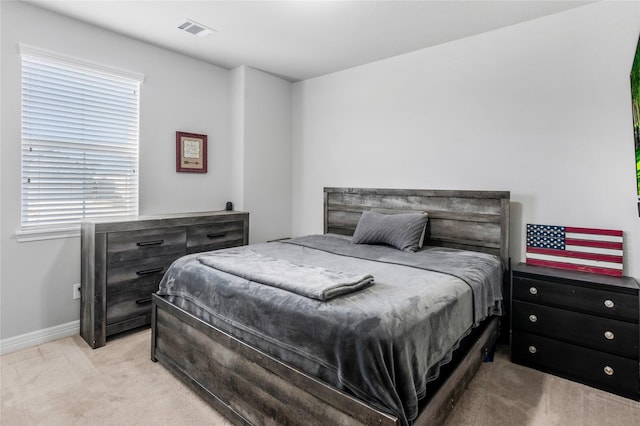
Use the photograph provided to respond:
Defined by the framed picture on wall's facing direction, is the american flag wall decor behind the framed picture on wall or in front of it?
in front

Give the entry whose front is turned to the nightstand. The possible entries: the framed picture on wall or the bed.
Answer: the framed picture on wall

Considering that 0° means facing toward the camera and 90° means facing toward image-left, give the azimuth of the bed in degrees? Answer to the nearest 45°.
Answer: approximately 45°

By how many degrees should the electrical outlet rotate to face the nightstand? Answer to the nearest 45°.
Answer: approximately 45° to its left

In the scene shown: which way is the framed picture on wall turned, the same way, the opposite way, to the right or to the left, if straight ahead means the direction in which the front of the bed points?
to the left

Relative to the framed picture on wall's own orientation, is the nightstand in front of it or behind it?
in front

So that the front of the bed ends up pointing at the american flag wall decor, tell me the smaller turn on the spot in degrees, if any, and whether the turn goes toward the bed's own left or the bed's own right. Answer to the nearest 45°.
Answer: approximately 180°

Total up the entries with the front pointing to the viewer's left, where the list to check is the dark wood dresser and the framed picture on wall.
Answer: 0
